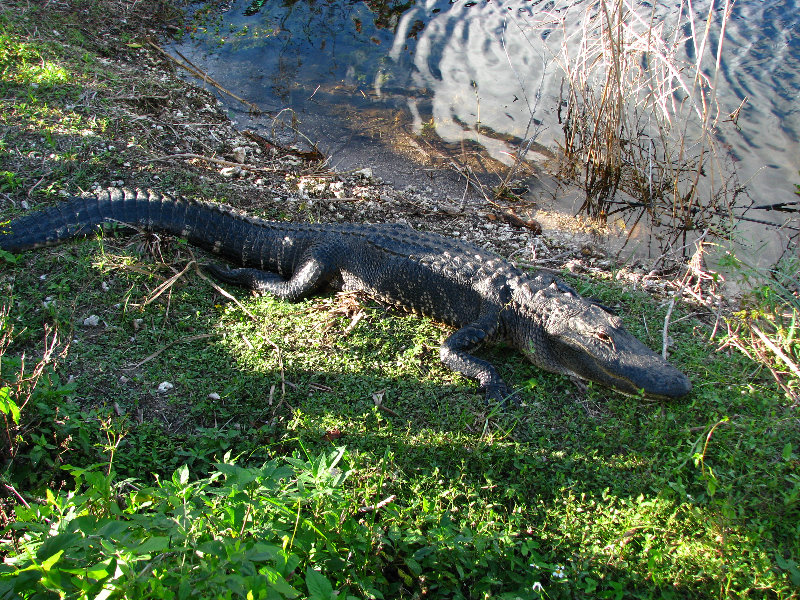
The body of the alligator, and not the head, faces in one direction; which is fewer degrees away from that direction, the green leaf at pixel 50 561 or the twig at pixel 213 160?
the green leaf

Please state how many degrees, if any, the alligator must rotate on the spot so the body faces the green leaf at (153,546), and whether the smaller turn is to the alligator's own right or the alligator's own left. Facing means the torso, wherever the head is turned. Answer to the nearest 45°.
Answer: approximately 45° to the alligator's own right

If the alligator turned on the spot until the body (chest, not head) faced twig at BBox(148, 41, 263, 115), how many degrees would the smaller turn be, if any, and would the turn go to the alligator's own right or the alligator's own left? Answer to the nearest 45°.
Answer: approximately 180°

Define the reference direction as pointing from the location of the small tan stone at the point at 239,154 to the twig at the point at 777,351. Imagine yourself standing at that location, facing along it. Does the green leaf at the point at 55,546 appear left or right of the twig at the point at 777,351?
right

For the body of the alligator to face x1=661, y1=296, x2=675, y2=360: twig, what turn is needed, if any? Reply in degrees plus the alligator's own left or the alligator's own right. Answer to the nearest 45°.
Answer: approximately 45° to the alligator's own left

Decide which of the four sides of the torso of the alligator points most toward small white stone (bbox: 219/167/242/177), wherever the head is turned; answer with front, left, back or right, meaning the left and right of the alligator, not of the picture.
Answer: back

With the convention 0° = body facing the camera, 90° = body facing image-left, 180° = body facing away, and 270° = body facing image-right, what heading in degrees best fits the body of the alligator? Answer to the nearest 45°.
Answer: approximately 315°
